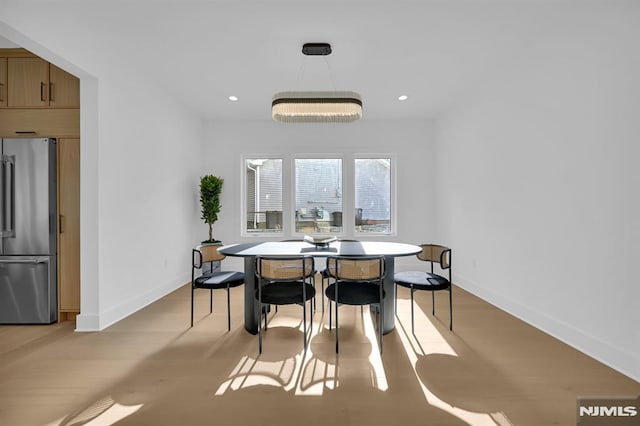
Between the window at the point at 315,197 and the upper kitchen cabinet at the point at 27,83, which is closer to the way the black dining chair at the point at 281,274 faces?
the window

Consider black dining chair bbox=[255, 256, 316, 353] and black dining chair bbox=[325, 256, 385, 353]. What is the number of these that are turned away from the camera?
2

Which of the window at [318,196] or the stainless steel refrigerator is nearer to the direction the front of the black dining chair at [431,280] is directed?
the stainless steel refrigerator

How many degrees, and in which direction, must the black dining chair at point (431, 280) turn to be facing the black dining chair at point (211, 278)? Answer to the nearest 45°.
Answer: approximately 45° to its right

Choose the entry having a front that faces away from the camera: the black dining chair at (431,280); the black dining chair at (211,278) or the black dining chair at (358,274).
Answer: the black dining chair at (358,274)

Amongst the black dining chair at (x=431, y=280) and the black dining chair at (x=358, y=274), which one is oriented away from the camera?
the black dining chair at (x=358, y=274)

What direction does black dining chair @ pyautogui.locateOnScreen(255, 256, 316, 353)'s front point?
away from the camera

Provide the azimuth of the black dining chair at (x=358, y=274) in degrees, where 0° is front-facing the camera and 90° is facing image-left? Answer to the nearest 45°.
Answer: approximately 180°

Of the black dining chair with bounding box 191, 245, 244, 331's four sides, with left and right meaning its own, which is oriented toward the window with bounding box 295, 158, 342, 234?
left

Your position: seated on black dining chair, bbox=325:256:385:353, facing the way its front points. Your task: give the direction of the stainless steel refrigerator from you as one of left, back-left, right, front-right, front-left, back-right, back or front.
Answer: left

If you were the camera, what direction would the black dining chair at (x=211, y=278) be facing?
facing the viewer and to the right of the viewer

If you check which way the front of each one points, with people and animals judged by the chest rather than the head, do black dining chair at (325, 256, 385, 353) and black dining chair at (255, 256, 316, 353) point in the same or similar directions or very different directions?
same or similar directions

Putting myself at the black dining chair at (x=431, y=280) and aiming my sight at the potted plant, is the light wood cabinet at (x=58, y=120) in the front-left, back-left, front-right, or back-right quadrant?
front-left

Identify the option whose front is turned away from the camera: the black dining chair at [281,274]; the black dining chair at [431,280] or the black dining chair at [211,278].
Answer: the black dining chair at [281,274]
